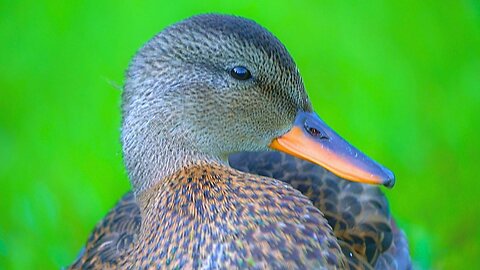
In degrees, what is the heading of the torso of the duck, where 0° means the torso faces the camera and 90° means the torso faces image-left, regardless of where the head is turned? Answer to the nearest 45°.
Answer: approximately 0°
